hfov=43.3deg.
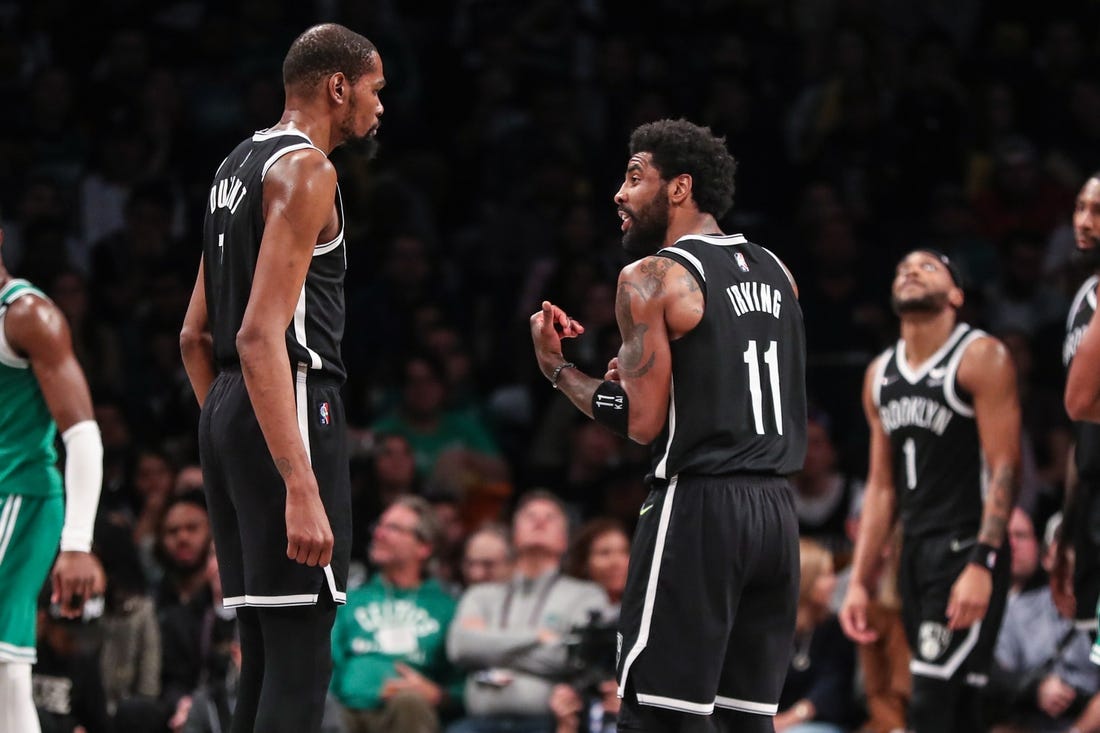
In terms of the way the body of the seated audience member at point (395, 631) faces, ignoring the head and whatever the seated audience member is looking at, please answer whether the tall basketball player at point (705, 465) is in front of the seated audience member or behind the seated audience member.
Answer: in front

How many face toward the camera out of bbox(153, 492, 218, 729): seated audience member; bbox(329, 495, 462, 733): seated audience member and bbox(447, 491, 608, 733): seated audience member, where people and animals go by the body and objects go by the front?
3

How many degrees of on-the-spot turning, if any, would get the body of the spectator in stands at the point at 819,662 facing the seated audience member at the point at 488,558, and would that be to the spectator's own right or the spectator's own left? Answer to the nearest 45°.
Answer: approximately 45° to the spectator's own right

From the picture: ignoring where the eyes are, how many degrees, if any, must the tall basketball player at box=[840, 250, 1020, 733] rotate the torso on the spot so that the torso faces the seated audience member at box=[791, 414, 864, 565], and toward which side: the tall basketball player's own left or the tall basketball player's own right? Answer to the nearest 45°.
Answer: approximately 135° to the tall basketball player's own right

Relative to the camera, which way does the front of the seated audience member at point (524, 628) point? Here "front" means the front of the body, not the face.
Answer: toward the camera

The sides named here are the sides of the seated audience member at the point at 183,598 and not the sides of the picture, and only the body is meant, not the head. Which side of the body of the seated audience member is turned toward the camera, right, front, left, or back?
front

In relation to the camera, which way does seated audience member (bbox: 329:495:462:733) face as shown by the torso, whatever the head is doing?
toward the camera

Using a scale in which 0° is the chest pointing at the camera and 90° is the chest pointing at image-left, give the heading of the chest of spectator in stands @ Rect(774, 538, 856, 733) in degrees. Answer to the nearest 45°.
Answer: approximately 45°

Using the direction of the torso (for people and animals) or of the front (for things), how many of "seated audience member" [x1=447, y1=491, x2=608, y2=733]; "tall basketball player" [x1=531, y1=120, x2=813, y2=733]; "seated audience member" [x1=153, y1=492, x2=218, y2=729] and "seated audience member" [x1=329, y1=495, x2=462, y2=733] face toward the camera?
3

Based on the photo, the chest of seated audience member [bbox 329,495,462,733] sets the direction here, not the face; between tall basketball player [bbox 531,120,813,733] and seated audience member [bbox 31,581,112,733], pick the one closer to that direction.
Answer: the tall basketball player

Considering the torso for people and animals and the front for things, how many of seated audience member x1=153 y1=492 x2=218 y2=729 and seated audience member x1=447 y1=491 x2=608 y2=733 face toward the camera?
2

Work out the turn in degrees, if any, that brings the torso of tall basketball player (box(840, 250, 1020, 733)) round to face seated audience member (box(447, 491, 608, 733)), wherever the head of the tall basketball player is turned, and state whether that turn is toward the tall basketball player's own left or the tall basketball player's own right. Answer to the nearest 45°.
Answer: approximately 90° to the tall basketball player's own right

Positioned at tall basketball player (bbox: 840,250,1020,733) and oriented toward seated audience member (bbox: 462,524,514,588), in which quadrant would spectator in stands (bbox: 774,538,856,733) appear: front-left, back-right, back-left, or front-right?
front-right
